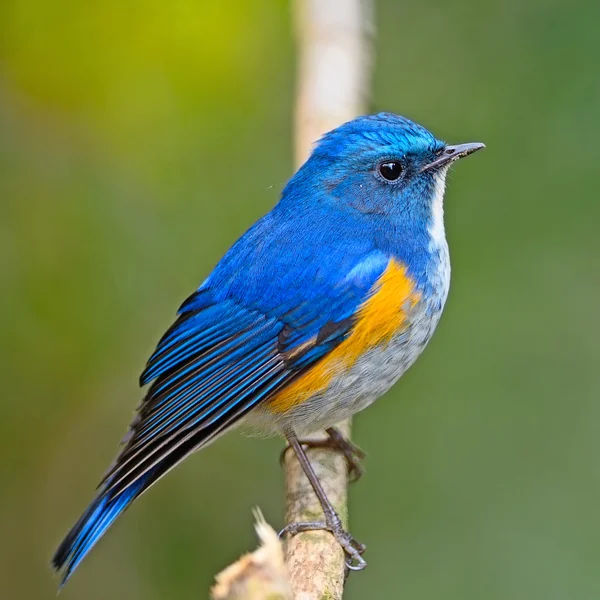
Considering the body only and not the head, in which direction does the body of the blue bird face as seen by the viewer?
to the viewer's right
